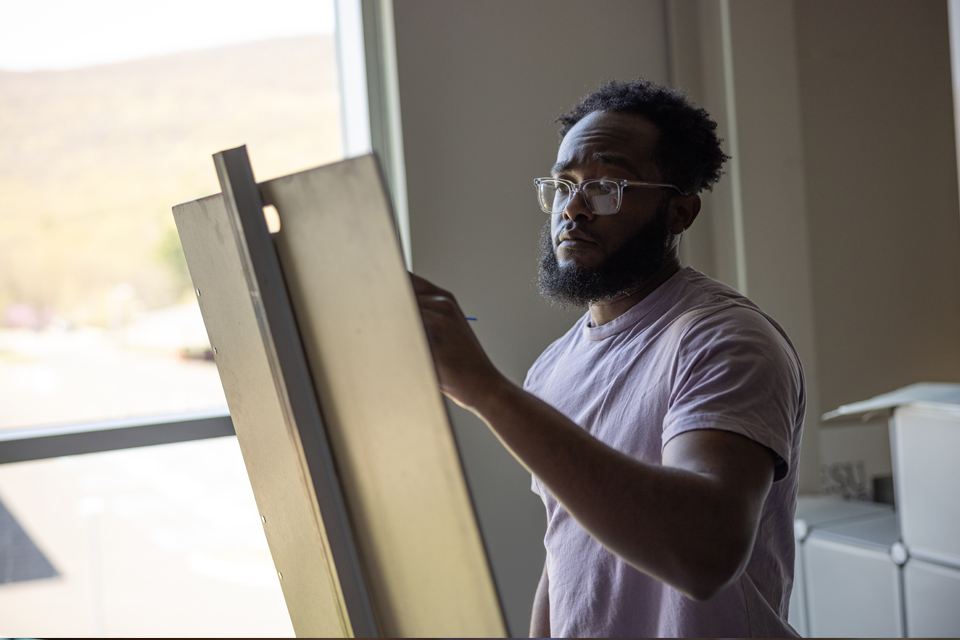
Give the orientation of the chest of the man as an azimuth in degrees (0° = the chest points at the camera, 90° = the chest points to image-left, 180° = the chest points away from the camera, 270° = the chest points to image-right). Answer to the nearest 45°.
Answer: approximately 45°

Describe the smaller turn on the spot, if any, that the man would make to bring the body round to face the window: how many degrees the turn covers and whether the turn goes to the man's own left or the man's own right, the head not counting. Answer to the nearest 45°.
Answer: approximately 90° to the man's own right
